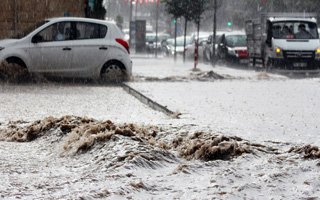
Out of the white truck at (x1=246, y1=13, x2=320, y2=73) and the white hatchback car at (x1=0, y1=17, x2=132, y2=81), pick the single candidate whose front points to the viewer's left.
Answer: the white hatchback car

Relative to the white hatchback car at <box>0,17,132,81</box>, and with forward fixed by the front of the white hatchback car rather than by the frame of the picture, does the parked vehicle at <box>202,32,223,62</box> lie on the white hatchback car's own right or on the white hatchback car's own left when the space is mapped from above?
on the white hatchback car's own right

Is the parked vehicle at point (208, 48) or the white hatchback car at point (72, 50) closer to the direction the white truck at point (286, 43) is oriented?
the white hatchback car

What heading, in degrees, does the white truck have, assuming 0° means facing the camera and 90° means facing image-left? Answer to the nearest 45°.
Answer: approximately 0°

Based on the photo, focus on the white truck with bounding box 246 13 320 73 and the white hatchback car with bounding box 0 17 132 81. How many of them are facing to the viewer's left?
1

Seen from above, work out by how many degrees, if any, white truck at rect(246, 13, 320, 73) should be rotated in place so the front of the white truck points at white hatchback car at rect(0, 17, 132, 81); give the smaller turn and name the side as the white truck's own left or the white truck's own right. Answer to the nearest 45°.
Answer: approximately 45° to the white truck's own right

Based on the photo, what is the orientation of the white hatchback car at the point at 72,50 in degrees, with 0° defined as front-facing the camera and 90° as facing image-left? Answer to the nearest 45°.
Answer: approximately 90°
